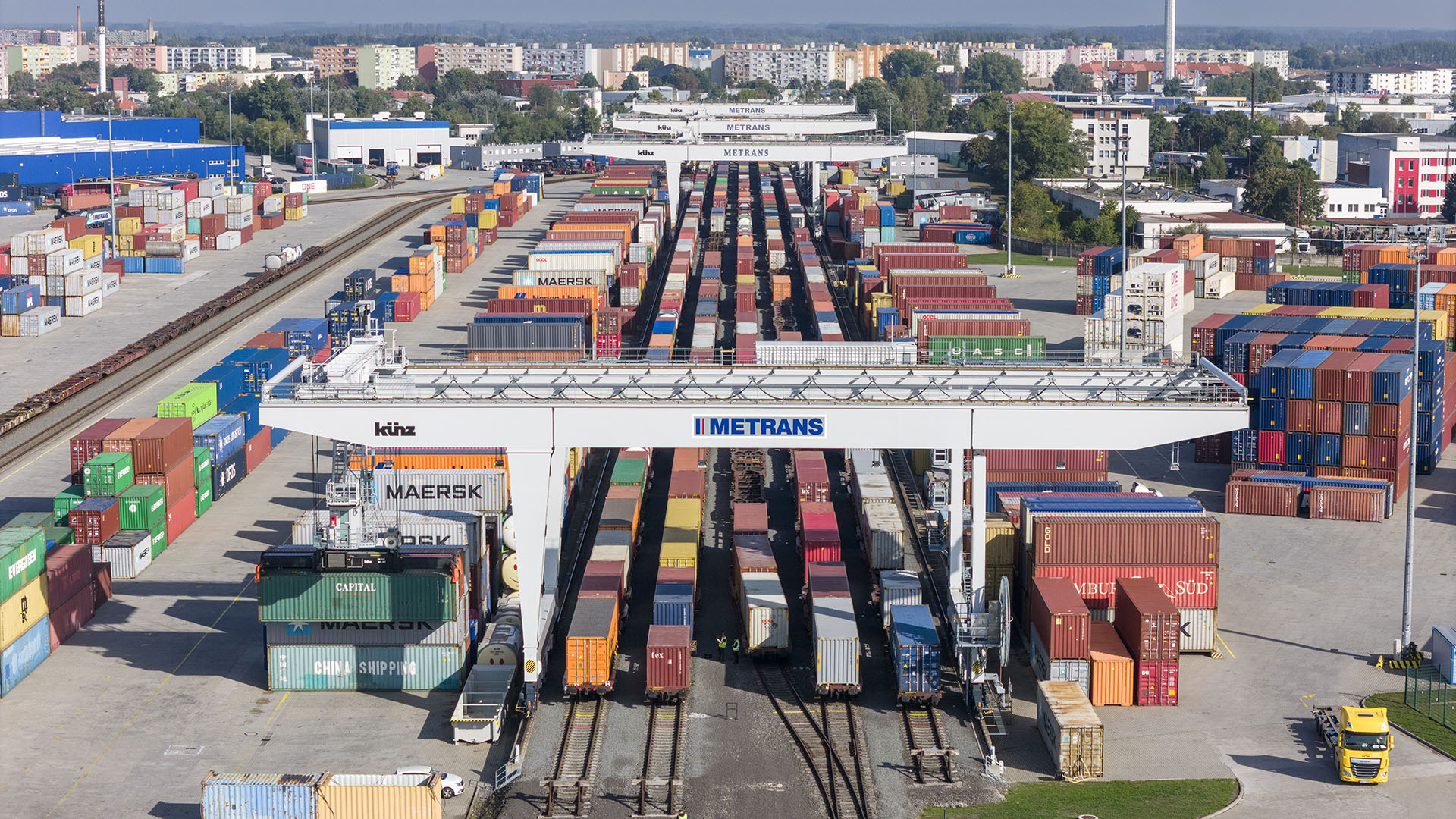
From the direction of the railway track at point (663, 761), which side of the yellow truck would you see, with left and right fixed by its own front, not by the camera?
right

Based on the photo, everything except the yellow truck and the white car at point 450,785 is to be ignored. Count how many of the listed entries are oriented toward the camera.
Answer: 1

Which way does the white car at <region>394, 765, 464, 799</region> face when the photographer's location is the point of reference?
facing to the right of the viewer

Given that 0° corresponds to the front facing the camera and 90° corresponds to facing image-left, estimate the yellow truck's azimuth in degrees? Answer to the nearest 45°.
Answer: approximately 0°

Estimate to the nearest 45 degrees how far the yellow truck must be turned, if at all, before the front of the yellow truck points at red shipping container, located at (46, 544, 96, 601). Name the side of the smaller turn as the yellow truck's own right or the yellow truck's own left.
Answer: approximately 90° to the yellow truck's own right

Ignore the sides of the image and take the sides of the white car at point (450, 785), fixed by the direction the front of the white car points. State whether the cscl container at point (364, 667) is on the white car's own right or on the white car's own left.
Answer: on the white car's own left
